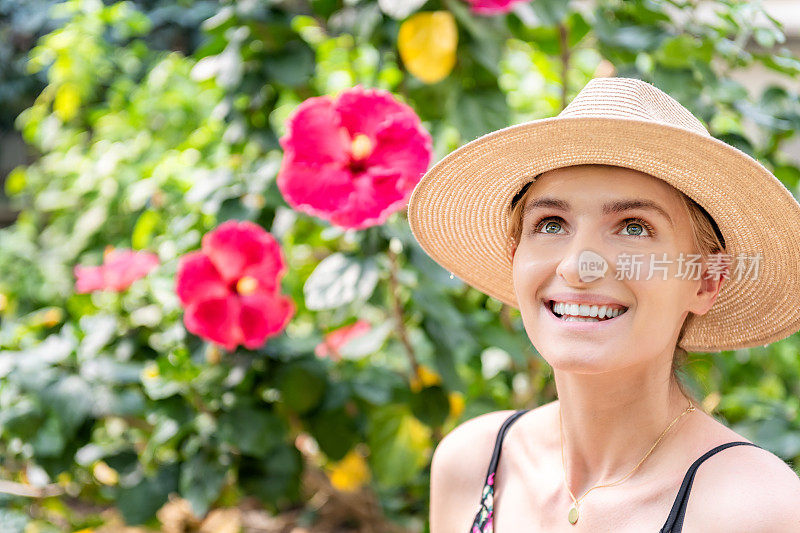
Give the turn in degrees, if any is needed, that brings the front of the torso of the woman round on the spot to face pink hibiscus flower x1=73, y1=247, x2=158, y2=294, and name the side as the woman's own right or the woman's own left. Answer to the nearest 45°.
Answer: approximately 90° to the woman's own right

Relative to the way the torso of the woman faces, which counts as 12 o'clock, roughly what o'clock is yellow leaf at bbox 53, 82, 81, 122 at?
The yellow leaf is roughly at 3 o'clock from the woman.

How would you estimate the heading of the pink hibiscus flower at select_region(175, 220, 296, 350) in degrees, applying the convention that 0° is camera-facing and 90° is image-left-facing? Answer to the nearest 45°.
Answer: approximately 0°

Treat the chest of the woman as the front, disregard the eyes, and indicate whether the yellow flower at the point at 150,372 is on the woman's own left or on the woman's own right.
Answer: on the woman's own right

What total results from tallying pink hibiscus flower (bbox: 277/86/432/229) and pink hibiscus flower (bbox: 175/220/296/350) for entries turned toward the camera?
2
